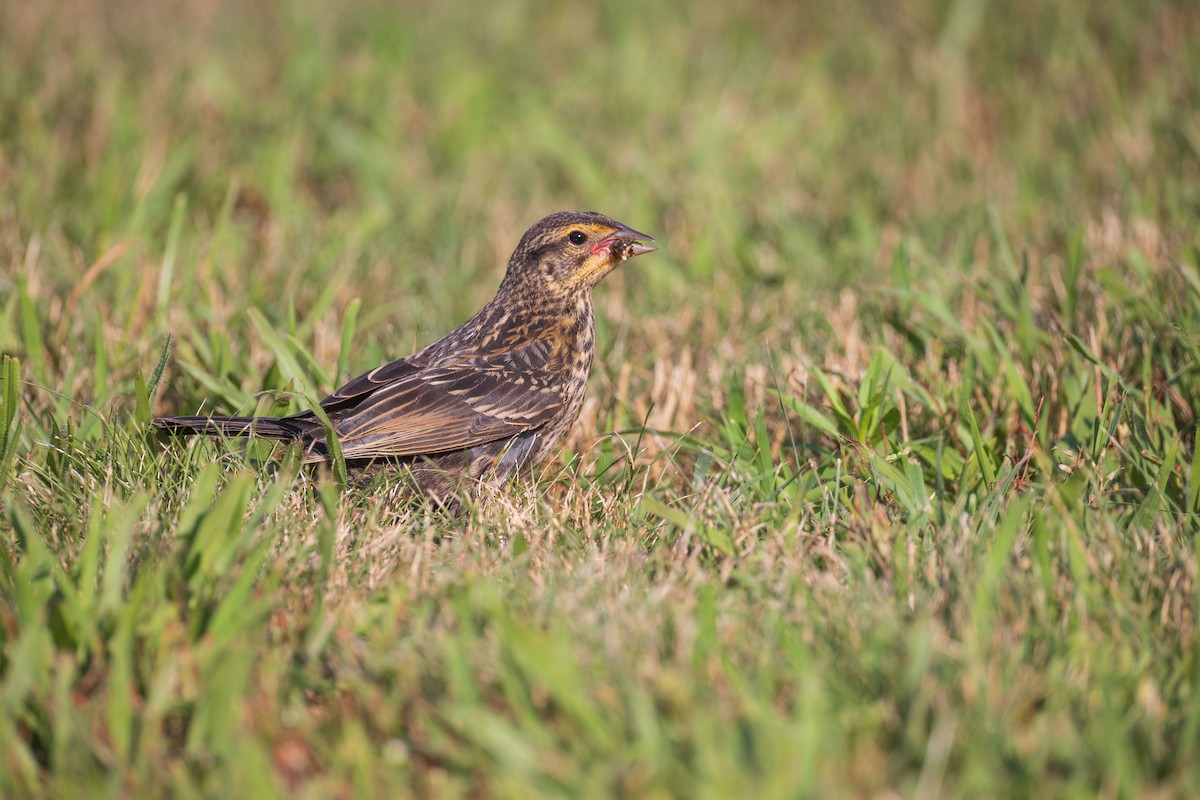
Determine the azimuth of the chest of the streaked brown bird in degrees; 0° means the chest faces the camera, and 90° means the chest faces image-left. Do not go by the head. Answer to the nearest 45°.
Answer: approximately 270°
